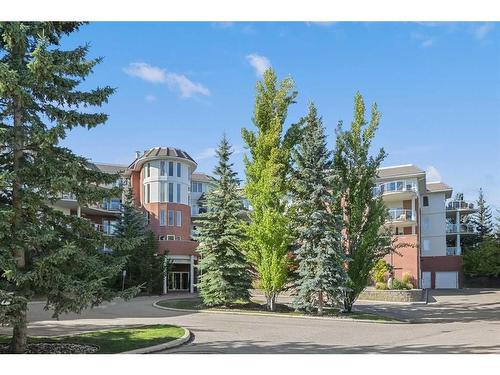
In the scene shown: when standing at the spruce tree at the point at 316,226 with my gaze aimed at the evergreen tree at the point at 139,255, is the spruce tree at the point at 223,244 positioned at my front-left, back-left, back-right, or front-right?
front-left

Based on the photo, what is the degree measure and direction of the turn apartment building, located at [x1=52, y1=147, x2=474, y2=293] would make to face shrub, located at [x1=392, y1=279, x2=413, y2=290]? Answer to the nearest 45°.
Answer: approximately 45° to its left

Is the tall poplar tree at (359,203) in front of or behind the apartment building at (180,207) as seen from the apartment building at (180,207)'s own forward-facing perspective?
in front

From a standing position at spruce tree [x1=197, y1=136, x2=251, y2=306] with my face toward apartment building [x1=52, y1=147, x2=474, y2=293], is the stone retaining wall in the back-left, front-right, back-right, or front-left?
front-right

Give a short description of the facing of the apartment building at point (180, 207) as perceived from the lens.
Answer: facing the viewer

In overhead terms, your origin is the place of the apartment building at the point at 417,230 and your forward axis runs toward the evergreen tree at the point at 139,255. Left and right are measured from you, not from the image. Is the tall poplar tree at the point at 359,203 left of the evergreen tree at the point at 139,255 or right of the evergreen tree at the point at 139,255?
left

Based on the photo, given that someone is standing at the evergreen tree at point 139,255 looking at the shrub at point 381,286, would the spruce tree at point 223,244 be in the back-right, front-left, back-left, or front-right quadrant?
front-right

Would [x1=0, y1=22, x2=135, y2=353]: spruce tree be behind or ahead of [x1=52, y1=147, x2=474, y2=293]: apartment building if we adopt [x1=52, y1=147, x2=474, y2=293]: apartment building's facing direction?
ahead
